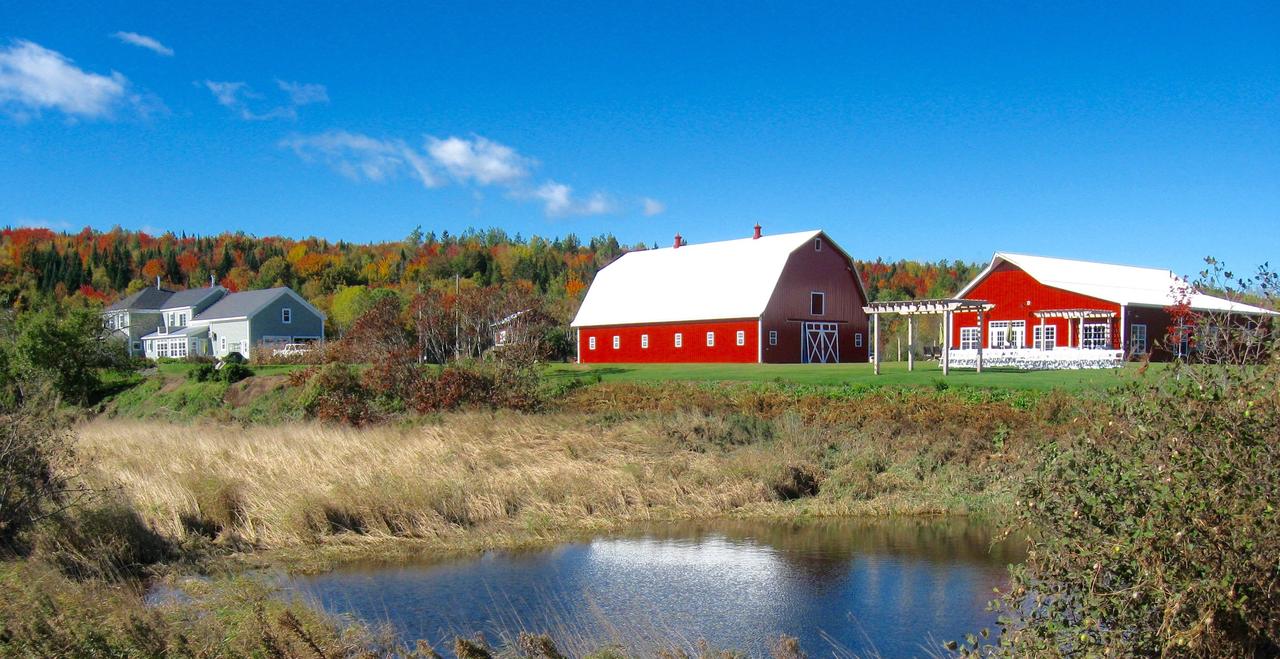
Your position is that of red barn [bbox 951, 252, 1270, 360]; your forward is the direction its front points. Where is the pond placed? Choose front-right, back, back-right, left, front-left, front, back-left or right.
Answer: front-left

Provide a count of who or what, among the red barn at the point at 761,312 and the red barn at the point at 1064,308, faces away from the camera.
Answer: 0

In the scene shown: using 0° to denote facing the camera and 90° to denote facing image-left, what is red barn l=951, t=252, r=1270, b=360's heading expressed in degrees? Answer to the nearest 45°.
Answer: approximately 45°

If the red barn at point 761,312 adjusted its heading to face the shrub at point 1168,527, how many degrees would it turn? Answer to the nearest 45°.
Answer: approximately 45° to its right
